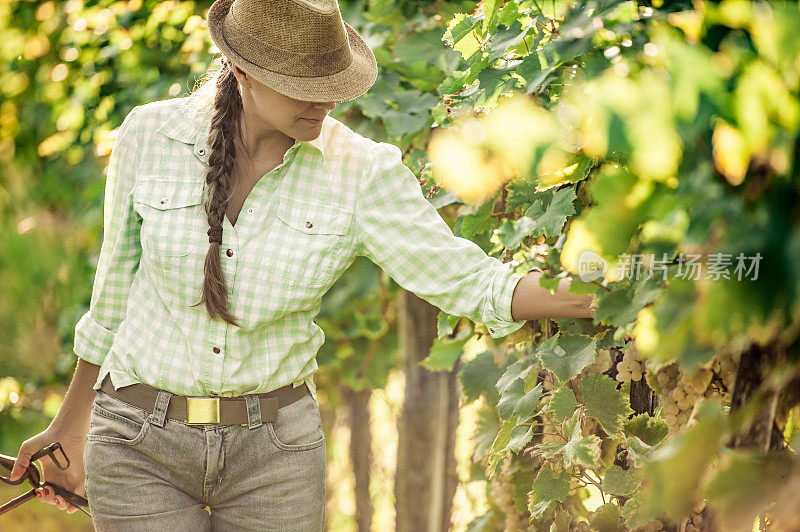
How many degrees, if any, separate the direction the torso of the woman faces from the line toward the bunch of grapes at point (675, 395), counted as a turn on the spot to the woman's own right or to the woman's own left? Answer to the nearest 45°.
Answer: approximately 45° to the woman's own left

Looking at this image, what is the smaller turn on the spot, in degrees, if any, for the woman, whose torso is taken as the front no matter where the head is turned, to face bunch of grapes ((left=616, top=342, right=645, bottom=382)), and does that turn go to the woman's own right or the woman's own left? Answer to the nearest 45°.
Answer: approximately 45° to the woman's own left

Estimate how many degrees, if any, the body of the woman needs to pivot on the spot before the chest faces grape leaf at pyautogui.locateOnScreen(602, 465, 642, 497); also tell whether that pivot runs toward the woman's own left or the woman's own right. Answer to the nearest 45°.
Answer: approximately 45° to the woman's own left

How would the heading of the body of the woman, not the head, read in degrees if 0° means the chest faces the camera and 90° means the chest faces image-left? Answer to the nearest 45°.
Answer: approximately 0°
